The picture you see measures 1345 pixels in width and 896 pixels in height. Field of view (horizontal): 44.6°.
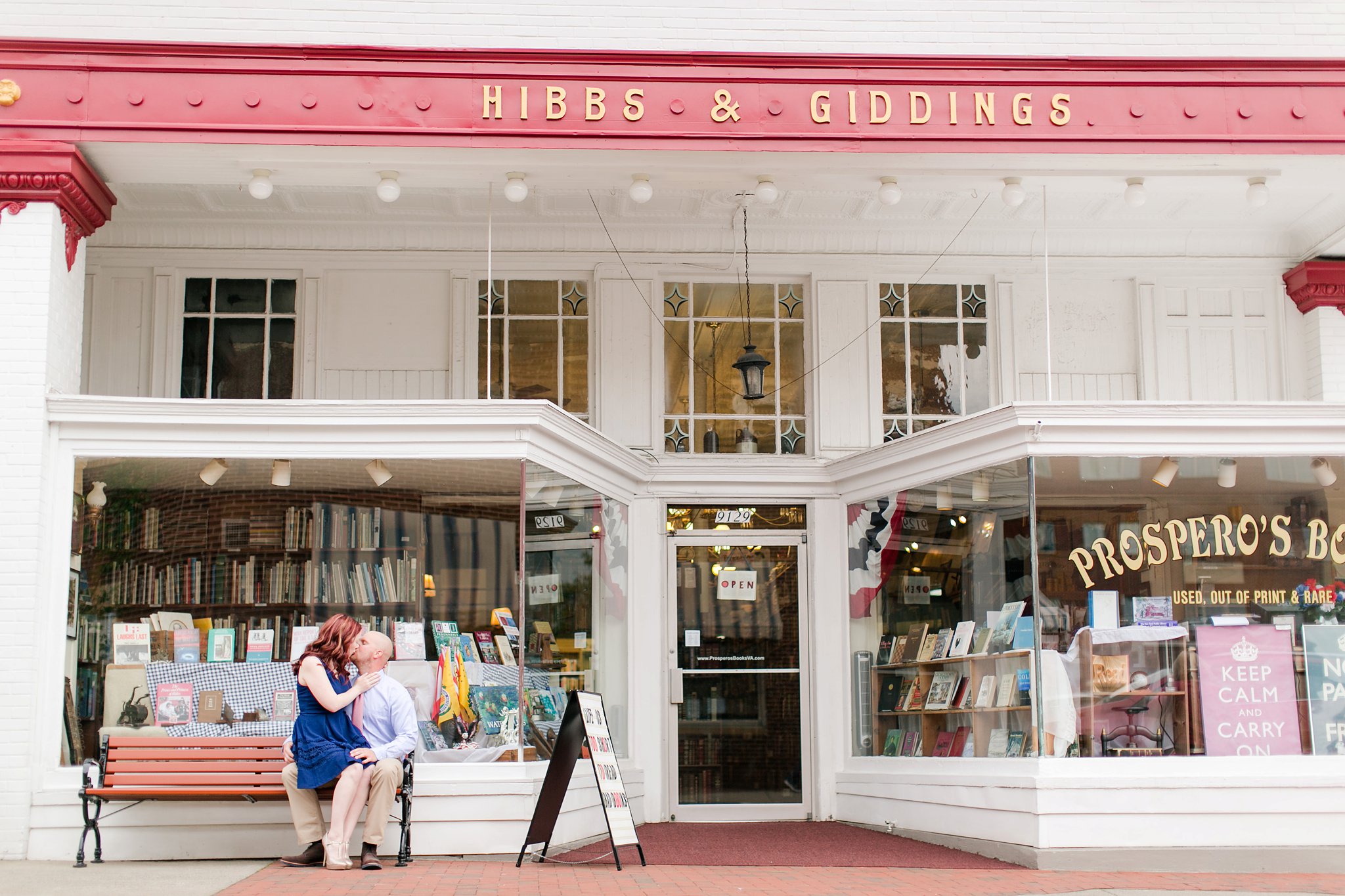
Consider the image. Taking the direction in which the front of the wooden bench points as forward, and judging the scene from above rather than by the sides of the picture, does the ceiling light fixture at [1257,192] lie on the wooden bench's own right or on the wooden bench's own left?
on the wooden bench's own left

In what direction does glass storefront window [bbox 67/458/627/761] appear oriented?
toward the camera

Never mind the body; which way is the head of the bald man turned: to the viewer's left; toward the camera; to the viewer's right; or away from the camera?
to the viewer's left

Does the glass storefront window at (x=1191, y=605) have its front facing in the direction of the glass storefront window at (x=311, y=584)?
no

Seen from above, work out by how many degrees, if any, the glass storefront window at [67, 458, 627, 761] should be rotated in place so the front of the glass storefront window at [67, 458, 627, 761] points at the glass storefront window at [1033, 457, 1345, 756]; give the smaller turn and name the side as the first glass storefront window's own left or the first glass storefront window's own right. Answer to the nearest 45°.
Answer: approximately 90° to the first glass storefront window's own left

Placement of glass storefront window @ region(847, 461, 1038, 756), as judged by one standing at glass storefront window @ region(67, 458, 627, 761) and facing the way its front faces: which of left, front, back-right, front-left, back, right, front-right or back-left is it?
left

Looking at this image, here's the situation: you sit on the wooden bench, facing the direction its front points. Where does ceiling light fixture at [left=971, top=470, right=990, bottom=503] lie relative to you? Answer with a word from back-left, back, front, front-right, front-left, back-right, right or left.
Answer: left

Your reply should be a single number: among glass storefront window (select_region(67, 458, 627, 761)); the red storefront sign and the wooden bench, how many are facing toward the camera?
3

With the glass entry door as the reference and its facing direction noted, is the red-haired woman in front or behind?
in front

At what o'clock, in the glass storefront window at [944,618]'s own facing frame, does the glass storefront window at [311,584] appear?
the glass storefront window at [311,584] is roughly at 1 o'clock from the glass storefront window at [944,618].

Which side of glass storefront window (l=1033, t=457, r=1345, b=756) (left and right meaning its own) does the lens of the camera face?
front

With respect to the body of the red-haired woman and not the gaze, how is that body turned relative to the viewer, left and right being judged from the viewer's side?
facing the viewer and to the right of the viewer
